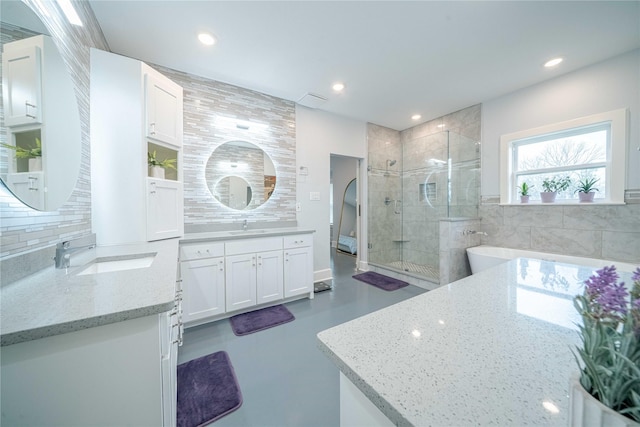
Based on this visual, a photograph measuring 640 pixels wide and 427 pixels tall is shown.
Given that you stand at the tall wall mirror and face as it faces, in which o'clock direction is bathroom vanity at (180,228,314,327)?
The bathroom vanity is roughly at 10 o'clock from the tall wall mirror.

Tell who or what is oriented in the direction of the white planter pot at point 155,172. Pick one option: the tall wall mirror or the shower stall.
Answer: the shower stall

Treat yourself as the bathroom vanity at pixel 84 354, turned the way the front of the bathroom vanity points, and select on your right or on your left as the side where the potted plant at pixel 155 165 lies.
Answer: on your left

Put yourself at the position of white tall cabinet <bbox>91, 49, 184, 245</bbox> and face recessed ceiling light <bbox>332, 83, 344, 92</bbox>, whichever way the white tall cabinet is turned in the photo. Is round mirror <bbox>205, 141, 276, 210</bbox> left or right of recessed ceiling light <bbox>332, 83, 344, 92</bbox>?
left

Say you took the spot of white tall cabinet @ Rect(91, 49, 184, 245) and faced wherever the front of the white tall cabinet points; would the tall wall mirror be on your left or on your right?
on your right

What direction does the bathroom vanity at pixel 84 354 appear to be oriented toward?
to the viewer's right

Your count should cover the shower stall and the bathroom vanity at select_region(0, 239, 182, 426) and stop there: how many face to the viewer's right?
1
